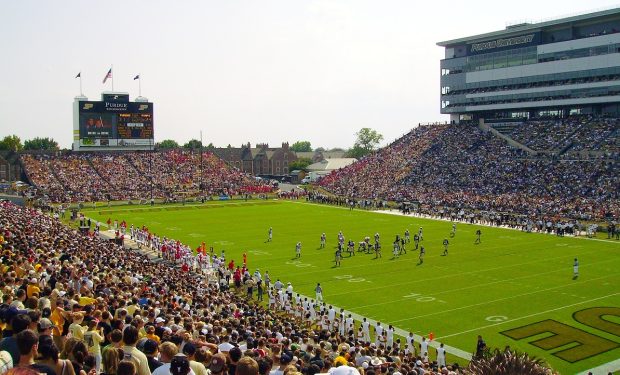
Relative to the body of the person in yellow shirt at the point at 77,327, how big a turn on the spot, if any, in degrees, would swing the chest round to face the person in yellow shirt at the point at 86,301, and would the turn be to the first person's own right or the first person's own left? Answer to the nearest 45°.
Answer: approximately 45° to the first person's own left

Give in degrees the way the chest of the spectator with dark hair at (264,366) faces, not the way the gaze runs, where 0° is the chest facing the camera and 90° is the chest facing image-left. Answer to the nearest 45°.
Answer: approximately 225°

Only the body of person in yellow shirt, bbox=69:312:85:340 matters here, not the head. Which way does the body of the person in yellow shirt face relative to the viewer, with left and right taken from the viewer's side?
facing away from the viewer and to the right of the viewer

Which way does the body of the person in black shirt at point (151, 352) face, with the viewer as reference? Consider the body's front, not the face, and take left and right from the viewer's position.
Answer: facing away from the viewer and to the right of the viewer

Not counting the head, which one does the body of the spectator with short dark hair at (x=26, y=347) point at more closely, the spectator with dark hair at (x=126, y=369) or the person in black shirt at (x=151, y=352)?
the person in black shirt

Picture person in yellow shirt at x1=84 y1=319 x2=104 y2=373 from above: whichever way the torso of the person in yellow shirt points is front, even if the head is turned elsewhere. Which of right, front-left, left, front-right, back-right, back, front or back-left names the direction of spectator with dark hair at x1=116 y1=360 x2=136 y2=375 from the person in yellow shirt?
back-right

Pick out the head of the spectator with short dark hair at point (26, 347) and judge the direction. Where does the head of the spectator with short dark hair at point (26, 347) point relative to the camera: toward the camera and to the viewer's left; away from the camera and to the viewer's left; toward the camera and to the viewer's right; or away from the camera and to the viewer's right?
away from the camera and to the viewer's right

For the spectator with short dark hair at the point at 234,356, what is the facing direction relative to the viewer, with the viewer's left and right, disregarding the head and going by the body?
facing away from the viewer and to the right of the viewer

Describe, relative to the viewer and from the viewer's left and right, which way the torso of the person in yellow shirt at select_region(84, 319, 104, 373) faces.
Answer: facing away from the viewer and to the right of the viewer

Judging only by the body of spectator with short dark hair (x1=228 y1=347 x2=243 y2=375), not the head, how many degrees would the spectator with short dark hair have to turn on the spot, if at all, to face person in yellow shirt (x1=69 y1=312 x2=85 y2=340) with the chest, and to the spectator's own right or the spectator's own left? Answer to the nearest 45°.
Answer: approximately 90° to the spectator's own left
